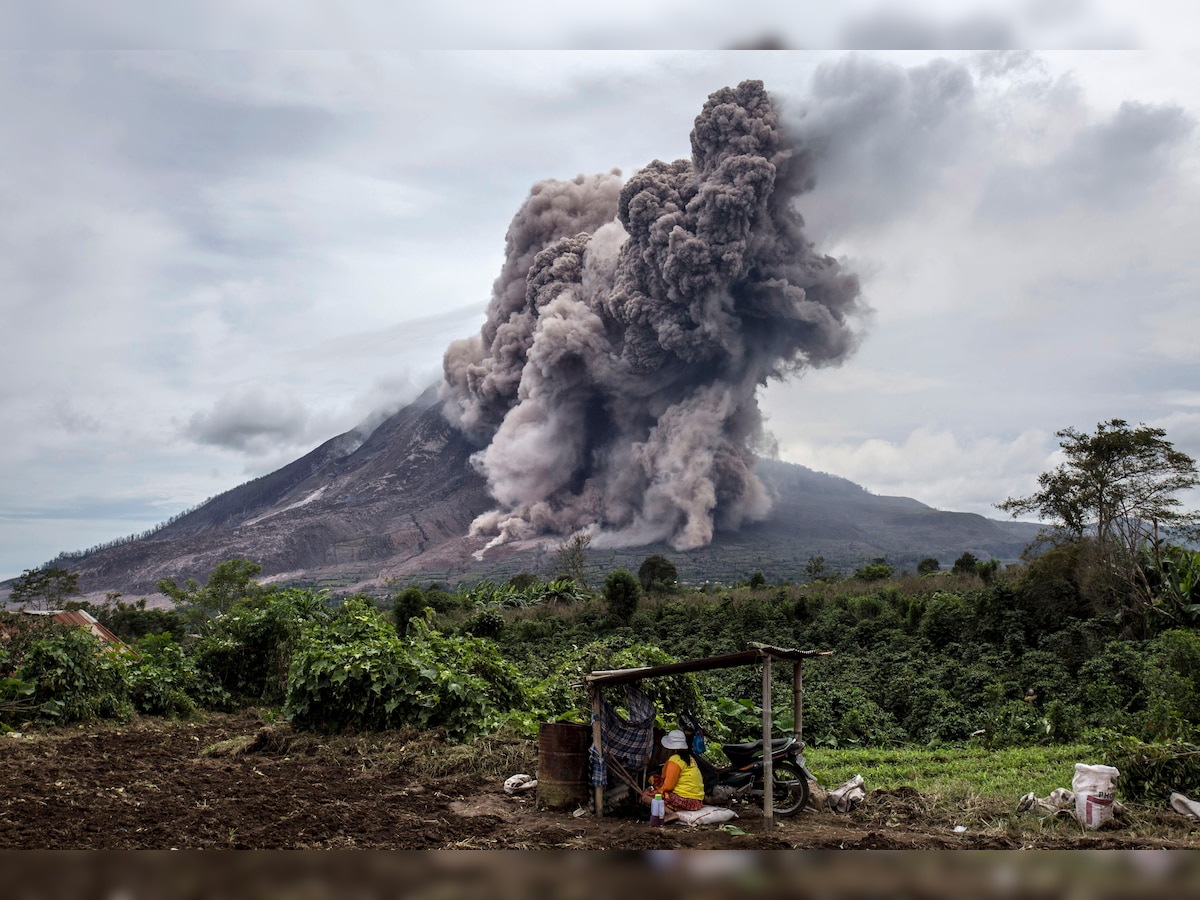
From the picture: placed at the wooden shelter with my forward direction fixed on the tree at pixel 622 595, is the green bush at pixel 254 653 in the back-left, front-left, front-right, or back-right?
front-left

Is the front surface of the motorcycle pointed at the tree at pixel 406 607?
no
